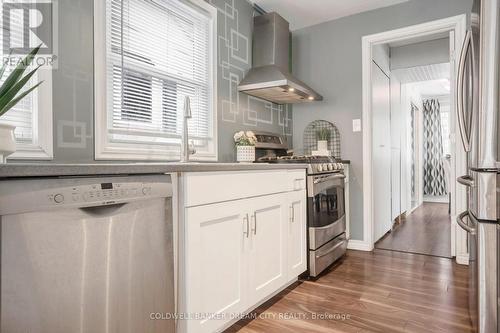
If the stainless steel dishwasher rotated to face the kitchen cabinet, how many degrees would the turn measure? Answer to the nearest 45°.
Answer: approximately 135° to its left

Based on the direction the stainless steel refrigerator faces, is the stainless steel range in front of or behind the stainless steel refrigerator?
in front

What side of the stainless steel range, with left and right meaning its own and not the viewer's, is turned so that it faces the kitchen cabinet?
right

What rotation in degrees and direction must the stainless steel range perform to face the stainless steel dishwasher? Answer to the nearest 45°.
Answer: approximately 90° to its right

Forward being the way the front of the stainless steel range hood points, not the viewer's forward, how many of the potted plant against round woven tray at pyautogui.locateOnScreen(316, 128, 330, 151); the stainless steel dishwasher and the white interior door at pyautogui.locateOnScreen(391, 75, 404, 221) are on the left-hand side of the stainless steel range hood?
2

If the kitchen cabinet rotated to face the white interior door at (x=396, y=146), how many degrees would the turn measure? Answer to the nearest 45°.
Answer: approximately 90° to its left

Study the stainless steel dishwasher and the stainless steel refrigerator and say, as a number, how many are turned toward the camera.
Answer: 1

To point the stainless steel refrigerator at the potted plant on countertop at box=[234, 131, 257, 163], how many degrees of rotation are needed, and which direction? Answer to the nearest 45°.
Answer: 0° — it already faces it

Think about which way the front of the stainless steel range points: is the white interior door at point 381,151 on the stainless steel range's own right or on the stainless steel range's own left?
on the stainless steel range's own left

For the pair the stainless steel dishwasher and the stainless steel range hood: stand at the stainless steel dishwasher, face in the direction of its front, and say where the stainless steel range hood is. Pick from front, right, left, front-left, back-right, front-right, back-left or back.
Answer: back-left

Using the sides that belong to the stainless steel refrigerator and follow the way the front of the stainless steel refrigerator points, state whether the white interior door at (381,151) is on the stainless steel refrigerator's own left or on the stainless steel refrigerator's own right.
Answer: on the stainless steel refrigerator's own right

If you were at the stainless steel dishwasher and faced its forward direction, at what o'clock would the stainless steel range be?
The stainless steel range is roughly at 8 o'clock from the stainless steel dishwasher.

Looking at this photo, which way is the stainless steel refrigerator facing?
to the viewer's left
